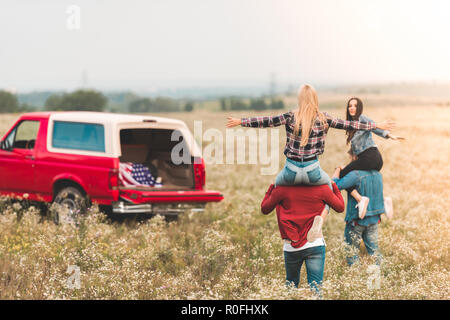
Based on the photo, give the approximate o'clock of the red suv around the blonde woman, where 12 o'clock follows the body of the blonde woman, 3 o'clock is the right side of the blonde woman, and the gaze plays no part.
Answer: The red suv is roughly at 11 o'clock from the blonde woman.

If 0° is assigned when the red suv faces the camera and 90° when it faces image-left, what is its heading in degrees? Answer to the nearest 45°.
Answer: approximately 135°

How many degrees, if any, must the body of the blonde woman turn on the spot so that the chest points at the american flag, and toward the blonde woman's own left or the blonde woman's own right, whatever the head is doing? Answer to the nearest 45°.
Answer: approximately 45° to the blonde woman's own left

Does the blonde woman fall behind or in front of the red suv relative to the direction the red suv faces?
behind

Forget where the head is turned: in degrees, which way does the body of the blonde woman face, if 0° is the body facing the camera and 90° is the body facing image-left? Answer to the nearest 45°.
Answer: approximately 180°

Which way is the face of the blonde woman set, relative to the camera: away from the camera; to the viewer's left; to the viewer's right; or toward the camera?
away from the camera

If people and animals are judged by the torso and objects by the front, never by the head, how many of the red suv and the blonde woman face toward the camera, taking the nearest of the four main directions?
0
